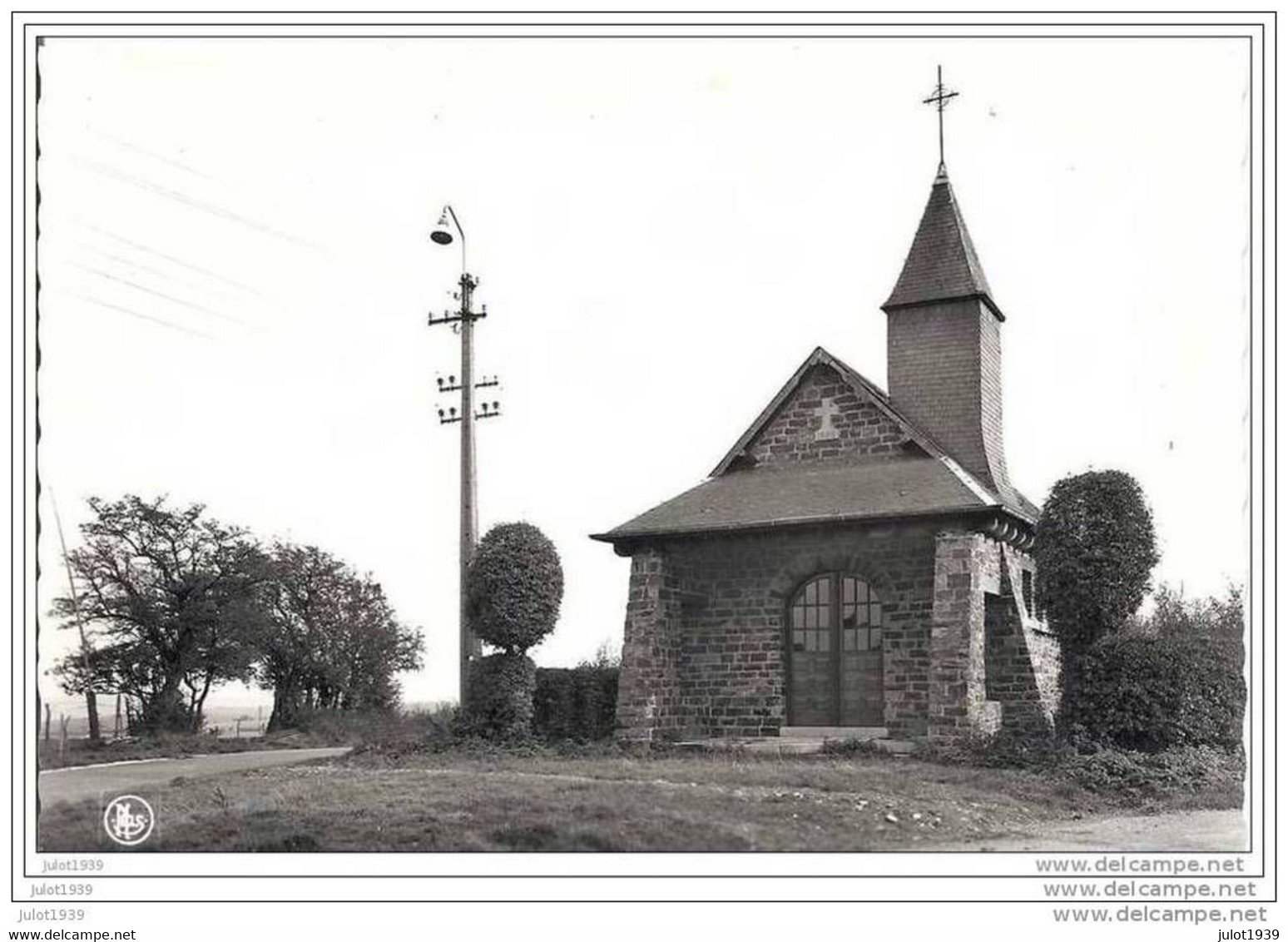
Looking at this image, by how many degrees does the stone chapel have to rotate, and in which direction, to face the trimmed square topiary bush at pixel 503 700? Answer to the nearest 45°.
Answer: approximately 90° to its right

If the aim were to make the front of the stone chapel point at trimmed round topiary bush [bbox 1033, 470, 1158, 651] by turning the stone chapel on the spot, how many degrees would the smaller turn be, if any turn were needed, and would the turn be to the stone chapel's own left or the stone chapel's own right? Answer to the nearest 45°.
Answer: approximately 45° to the stone chapel's own left

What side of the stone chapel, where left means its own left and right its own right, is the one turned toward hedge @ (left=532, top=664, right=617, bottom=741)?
right

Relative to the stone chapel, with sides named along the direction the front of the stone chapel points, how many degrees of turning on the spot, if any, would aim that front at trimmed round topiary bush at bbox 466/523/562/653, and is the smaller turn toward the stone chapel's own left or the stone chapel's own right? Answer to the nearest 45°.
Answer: approximately 90° to the stone chapel's own right

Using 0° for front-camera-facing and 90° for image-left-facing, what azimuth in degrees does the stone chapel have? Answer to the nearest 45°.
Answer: approximately 0°
